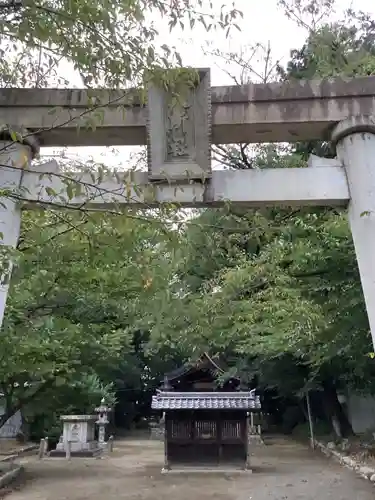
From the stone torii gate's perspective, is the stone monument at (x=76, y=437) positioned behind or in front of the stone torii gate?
behind

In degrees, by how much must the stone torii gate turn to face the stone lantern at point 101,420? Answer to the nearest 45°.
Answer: approximately 180°

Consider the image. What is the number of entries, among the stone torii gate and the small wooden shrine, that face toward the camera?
2

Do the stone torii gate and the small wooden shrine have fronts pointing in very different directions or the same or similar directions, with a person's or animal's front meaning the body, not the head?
same or similar directions

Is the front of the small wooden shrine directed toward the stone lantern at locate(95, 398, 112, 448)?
no

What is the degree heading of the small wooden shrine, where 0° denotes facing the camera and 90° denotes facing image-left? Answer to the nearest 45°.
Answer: approximately 0°

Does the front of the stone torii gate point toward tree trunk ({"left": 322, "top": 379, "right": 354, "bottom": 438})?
no

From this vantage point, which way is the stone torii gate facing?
toward the camera

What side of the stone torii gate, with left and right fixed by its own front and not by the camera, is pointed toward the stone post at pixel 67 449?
back

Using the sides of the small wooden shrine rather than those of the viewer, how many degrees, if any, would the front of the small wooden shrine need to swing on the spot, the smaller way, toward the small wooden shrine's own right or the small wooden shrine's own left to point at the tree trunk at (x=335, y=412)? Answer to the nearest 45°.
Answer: approximately 135° to the small wooden shrine's own left

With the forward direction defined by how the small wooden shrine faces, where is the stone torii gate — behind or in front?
in front

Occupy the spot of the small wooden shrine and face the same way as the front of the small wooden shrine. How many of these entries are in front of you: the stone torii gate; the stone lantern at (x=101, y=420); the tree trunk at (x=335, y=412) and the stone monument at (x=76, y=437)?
1

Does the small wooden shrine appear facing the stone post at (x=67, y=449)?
no
